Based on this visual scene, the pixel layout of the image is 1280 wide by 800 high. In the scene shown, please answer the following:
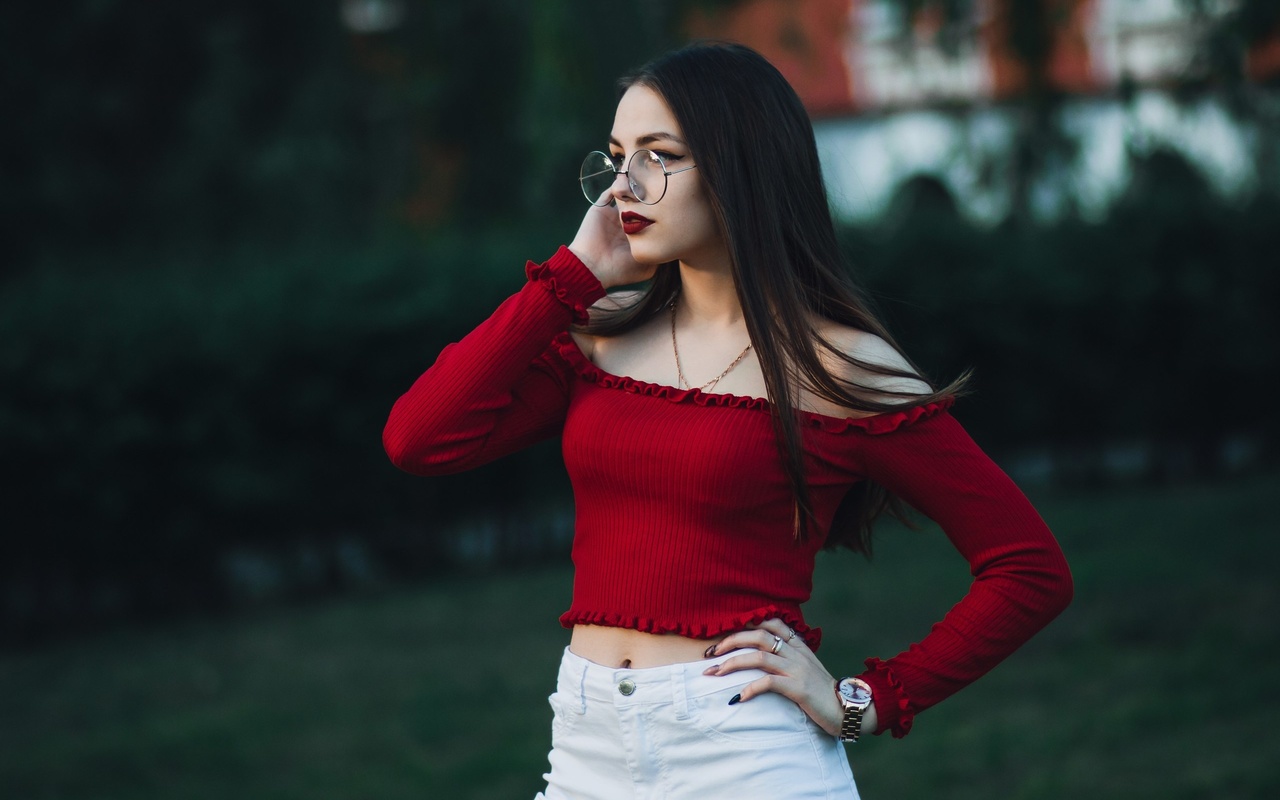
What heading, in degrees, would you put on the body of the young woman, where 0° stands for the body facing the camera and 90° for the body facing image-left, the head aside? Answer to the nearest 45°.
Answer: approximately 45°

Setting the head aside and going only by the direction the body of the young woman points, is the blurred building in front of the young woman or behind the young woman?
behind
